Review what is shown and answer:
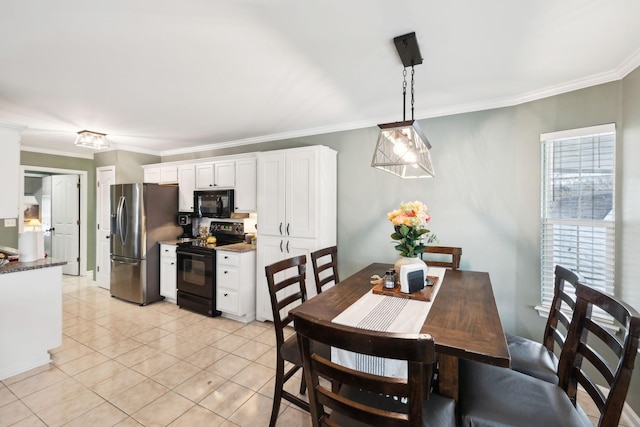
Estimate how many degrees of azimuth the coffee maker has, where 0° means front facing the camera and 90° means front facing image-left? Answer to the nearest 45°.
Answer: approximately 45°

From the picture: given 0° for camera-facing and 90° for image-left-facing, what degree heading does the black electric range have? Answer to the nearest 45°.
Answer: approximately 45°

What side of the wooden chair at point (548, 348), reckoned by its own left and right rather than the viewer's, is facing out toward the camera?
left

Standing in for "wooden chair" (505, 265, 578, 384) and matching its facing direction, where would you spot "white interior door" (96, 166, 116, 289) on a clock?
The white interior door is roughly at 12 o'clock from the wooden chair.

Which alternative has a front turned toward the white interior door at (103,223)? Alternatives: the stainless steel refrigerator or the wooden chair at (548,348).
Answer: the wooden chair

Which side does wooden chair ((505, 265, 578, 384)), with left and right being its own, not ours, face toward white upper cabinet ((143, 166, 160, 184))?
front

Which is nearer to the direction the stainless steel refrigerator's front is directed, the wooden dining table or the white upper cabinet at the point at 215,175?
the wooden dining table

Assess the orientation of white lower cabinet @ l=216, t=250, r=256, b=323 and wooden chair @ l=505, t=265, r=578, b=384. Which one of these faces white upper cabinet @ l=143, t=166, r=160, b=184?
the wooden chair

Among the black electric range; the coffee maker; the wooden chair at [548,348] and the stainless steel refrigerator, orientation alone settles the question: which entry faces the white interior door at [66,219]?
the wooden chair

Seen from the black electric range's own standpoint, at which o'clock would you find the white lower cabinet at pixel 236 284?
The white lower cabinet is roughly at 9 o'clock from the black electric range.

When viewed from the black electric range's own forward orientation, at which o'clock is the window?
The window is roughly at 9 o'clock from the black electric range.

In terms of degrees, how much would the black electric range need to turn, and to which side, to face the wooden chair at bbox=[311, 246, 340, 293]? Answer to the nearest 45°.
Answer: approximately 90° to its left

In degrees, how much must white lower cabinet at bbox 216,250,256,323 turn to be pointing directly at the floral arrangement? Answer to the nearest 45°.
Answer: approximately 90° to its left
